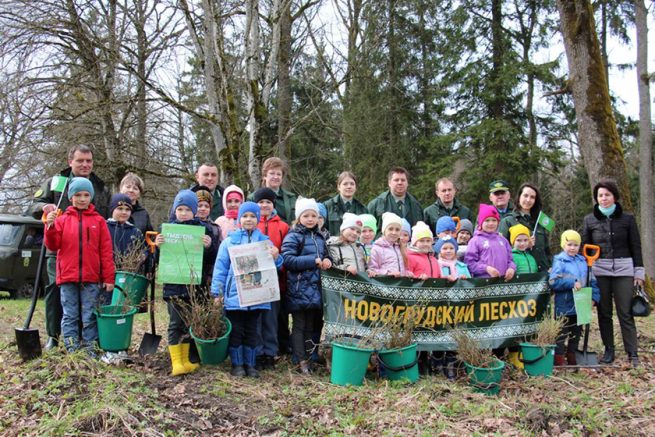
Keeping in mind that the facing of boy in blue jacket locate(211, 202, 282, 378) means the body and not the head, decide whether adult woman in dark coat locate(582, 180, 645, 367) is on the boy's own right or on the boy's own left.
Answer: on the boy's own left

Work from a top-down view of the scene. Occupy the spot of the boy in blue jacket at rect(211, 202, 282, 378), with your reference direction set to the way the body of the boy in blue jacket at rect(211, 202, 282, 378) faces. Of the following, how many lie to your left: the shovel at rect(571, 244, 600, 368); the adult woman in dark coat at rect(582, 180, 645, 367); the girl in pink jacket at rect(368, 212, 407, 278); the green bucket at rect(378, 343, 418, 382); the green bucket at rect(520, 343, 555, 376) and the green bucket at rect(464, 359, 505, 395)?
6

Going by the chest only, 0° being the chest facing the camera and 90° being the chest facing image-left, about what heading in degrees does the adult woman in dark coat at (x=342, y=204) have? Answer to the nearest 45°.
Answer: approximately 0°

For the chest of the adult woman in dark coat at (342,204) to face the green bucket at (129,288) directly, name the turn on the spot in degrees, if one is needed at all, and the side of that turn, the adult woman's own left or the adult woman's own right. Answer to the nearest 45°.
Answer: approximately 45° to the adult woman's own right

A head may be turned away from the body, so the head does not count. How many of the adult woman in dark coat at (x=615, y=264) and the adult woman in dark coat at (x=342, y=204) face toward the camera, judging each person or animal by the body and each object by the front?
2

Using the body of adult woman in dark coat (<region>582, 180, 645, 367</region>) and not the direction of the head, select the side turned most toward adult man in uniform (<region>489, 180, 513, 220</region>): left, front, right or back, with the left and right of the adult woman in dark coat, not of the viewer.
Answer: right

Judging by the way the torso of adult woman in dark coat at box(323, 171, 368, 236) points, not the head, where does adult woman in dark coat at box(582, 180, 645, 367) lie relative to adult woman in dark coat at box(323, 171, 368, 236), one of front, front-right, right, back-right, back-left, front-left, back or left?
left

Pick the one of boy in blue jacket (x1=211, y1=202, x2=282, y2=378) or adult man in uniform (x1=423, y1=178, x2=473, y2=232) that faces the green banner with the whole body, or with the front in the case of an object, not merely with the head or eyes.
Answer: the adult man in uniform
